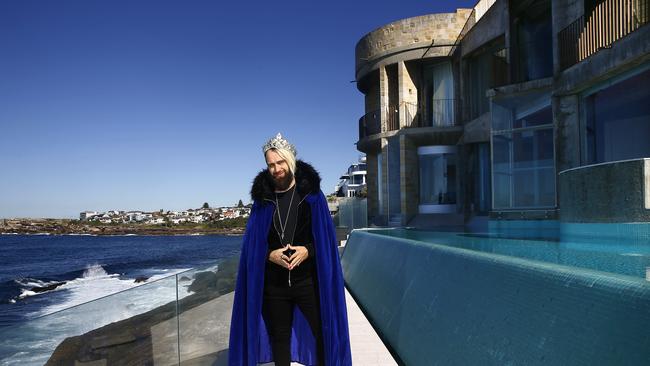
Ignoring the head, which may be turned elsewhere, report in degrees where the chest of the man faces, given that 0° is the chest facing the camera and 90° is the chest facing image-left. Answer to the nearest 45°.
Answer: approximately 0°

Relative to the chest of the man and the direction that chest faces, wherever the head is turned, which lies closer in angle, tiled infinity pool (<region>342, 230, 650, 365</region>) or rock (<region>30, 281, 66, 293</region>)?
the tiled infinity pool

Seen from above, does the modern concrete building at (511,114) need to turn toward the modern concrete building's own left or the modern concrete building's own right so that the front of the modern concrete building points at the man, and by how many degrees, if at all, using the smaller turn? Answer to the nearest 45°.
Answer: approximately 45° to the modern concrete building's own left

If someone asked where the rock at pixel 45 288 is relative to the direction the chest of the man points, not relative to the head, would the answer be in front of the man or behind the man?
behind

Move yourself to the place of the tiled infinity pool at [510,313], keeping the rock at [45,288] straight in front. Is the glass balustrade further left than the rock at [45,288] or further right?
left

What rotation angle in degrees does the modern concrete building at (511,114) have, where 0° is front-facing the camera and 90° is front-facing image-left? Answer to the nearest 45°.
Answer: approximately 45°

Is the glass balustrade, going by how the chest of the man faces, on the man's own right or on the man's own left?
on the man's own right

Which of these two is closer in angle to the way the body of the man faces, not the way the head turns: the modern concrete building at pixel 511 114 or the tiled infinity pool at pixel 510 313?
the tiled infinity pool

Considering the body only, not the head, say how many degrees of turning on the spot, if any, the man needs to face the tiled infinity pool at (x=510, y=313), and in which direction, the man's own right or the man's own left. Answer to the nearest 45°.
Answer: approximately 45° to the man's own left
